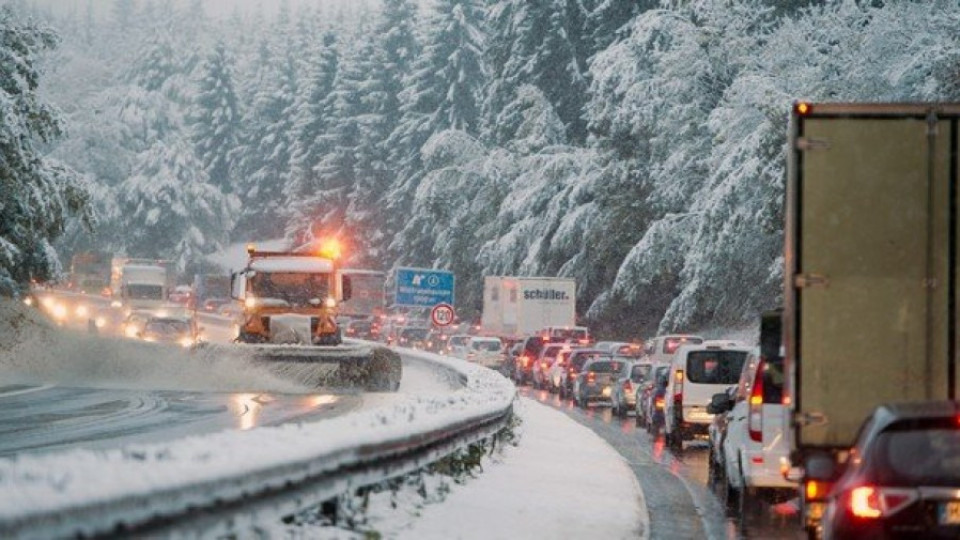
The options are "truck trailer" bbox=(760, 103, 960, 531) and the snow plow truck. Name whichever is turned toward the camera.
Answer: the snow plow truck

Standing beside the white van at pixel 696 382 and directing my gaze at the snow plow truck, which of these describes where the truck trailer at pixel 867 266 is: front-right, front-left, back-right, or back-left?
back-left

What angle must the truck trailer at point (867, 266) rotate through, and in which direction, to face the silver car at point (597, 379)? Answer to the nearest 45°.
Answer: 0° — it already faces it

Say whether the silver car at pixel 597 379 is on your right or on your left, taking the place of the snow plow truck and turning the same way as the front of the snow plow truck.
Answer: on your left

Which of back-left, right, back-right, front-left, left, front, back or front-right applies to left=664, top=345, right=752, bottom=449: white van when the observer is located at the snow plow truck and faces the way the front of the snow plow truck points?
front-left

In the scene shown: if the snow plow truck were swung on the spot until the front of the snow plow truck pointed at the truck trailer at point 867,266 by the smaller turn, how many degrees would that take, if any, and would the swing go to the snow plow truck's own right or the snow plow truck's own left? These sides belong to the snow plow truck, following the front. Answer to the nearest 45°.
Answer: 0° — it already faces it

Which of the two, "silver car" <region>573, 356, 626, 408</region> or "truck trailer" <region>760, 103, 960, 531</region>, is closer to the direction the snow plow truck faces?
the truck trailer

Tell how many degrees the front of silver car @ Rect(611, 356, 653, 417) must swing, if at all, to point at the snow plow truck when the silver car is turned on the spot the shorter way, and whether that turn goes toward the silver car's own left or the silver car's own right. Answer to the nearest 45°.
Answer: approximately 45° to the silver car's own left

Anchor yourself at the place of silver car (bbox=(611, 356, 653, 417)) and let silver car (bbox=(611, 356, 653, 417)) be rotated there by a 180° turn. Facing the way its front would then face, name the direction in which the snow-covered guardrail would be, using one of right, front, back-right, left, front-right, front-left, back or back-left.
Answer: front-right

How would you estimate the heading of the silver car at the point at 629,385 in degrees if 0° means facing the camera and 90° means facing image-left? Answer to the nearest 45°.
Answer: approximately 135°

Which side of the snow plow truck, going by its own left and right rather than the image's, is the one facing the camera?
front

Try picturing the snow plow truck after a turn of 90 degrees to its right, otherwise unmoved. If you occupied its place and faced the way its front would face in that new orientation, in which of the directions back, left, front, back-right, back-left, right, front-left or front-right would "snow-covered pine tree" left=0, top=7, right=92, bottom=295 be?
front-right

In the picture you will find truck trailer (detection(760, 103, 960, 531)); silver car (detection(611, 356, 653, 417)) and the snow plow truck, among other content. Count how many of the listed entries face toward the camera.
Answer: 1

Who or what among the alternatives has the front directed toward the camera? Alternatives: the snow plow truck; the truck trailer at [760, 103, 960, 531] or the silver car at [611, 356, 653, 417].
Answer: the snow plow truck

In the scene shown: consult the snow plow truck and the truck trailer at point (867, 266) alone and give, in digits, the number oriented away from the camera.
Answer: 1

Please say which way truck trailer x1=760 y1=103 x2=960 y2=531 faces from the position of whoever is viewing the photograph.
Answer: facing away from the viewer

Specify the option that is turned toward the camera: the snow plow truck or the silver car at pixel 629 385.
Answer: the snow plow truck

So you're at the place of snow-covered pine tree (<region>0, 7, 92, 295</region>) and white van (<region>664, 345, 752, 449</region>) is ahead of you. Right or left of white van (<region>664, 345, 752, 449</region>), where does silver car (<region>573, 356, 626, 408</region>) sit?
left
